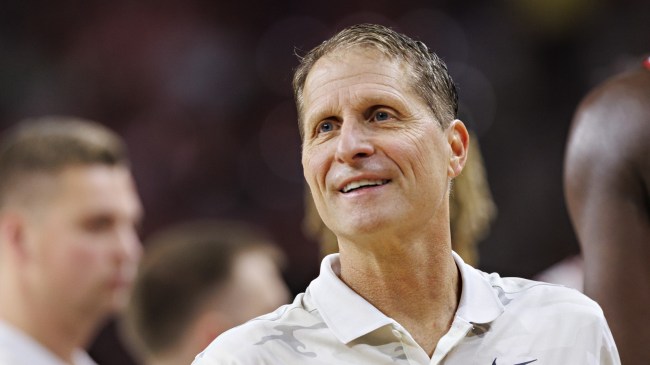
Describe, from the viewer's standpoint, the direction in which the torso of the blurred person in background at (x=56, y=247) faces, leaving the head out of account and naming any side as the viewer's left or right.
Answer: facing the viewer and to the right of the viewer

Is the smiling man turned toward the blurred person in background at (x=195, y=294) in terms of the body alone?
no

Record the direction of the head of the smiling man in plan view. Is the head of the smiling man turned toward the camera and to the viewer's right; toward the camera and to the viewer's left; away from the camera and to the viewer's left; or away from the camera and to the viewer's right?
toward the camera and to the viewer's left

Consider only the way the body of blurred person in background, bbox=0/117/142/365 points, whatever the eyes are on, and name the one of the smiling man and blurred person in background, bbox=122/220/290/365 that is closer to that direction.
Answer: the smiling man

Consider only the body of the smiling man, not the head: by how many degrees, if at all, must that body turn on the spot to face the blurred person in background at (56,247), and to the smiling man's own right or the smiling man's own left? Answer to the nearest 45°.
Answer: approximately 135° to the smiling man's own right

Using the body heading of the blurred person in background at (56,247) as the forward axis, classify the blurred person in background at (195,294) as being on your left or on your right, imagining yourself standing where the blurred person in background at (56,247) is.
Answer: on your left

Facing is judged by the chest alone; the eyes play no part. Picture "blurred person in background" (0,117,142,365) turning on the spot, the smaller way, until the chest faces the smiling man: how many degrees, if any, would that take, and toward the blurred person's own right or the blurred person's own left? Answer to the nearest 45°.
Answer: approximately 45° to the blurred person's own right

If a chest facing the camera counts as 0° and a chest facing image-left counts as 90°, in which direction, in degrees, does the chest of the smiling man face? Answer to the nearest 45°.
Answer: approximately 0°
